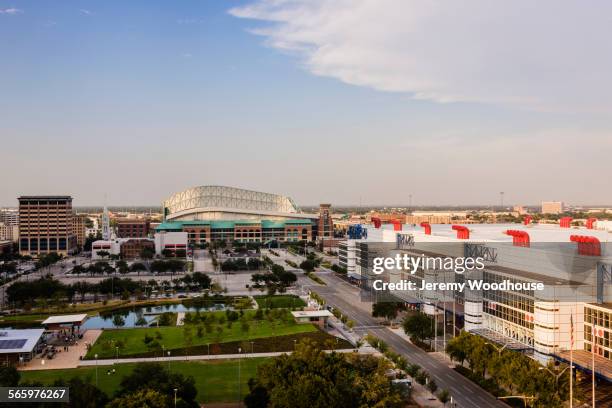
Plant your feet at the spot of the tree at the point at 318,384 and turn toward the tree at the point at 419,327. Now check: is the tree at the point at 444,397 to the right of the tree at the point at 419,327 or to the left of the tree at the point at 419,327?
right

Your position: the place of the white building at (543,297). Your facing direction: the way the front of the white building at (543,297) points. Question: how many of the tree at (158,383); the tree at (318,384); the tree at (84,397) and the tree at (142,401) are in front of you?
4

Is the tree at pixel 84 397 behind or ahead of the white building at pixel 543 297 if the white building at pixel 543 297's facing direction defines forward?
ahead

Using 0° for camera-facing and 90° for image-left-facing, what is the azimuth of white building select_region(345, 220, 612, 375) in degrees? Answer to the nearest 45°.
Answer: approximately 45°

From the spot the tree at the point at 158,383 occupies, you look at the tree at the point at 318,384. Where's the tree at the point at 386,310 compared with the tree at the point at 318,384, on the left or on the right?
left

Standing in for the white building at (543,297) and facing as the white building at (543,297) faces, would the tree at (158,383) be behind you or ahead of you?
ahead

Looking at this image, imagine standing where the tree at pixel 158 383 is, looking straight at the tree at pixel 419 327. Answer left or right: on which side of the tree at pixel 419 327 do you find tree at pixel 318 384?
right

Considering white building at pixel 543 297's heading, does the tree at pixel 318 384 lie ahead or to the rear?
ahead

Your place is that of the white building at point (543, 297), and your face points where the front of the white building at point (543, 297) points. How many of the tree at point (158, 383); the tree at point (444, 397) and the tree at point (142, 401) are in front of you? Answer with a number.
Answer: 3
